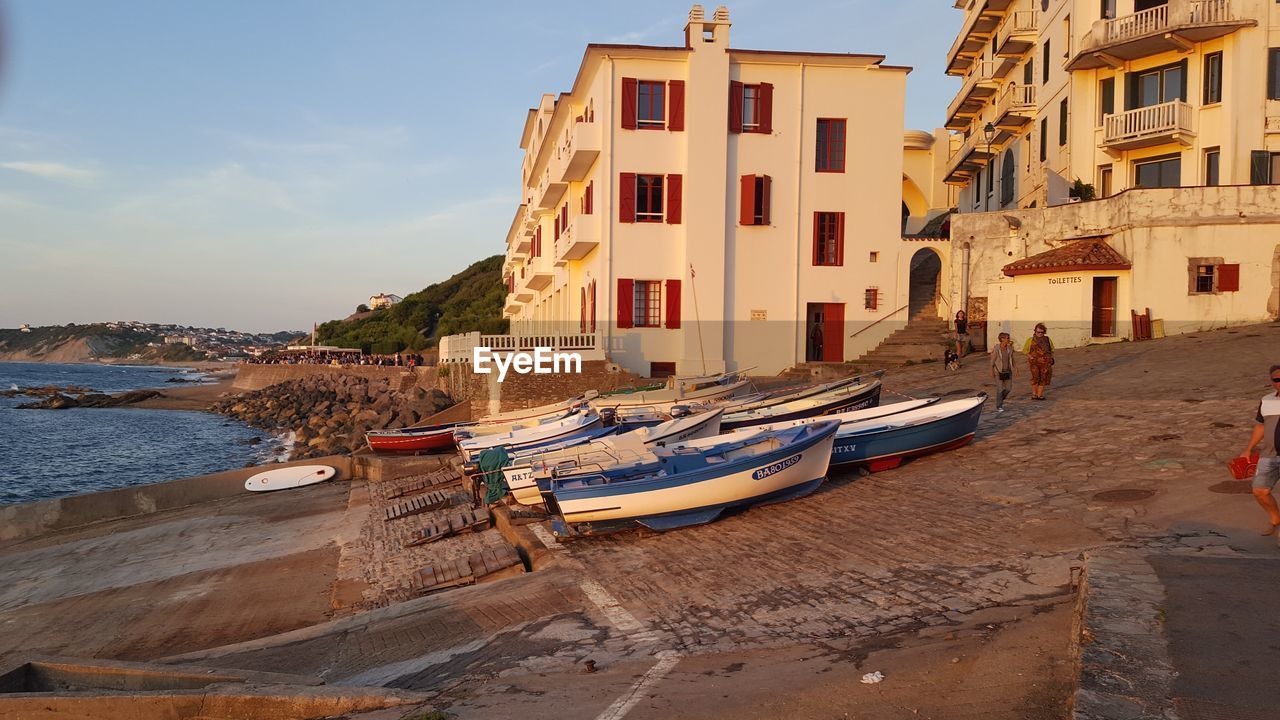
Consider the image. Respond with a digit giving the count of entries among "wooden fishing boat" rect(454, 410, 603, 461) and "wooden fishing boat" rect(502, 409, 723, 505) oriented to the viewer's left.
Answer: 0

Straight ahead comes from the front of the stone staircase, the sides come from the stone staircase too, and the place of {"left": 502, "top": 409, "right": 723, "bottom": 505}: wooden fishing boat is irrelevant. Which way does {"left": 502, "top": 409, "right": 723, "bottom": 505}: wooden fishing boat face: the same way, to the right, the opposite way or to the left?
the opposite way

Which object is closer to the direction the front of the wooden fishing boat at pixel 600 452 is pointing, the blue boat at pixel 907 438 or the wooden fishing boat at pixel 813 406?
the wooden fishing boat

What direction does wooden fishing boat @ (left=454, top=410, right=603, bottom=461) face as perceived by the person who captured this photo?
facing away from the viewer and to the right of the viewer

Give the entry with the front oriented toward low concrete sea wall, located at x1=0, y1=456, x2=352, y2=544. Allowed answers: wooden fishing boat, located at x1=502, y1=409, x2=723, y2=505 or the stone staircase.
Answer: the stone staircase

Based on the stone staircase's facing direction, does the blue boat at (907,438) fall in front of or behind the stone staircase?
in front

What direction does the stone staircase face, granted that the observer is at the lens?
facing the viewer and to the left of the viewer

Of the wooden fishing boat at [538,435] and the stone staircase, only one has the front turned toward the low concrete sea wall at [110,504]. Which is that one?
the stone staircase

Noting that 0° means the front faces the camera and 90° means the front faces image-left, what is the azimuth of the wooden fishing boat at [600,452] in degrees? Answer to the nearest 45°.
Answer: approximately 225°

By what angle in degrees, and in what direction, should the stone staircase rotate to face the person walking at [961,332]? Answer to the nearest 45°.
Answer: approximately 90° to its left

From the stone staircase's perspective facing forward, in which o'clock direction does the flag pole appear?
The flag pole is roughly at 1 o'clock from the stone staircase.

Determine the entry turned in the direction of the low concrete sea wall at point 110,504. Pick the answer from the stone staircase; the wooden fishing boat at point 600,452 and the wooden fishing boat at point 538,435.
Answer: the stone staircase

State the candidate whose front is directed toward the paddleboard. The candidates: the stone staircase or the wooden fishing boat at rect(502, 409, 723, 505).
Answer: the stone staircase
